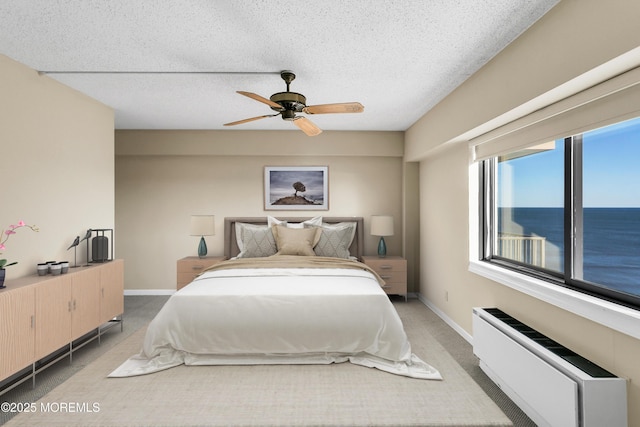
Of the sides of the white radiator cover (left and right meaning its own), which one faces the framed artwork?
right

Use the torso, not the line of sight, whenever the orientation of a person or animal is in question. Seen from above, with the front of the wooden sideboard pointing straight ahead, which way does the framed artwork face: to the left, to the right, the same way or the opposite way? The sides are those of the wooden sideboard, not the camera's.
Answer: to the right

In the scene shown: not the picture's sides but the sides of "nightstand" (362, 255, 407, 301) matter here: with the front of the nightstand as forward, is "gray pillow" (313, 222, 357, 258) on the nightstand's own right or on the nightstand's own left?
on the nightstand's own right

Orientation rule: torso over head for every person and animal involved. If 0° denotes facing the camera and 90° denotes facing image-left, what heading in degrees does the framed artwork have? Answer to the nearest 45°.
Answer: approximately 0°

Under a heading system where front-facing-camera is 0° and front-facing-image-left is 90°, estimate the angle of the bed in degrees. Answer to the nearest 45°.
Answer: approximately 0°

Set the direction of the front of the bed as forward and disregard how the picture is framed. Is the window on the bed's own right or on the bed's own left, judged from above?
on the bed's own left

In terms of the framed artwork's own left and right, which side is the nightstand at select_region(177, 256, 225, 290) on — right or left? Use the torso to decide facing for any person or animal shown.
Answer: on its right
